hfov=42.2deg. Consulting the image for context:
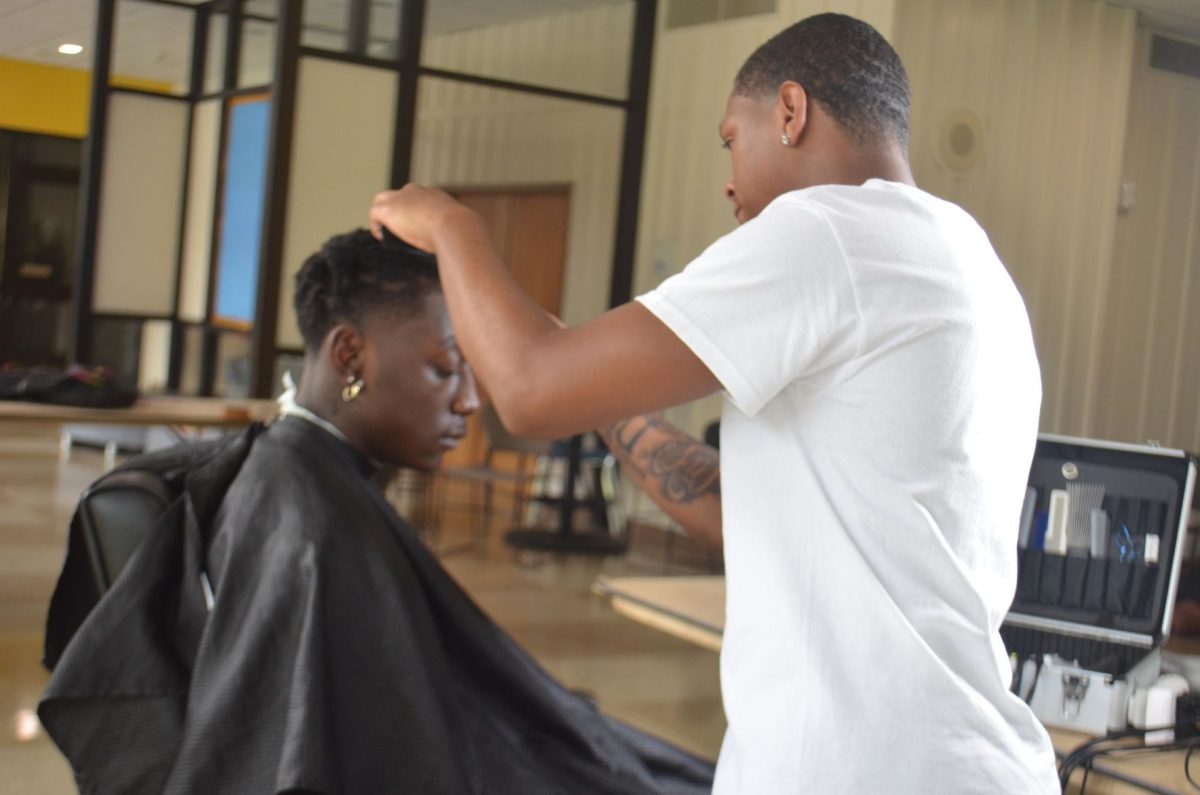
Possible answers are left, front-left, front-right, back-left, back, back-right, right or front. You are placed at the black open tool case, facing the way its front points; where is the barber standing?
front

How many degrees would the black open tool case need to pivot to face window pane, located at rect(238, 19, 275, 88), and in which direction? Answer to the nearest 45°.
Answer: approximately 135° to its right

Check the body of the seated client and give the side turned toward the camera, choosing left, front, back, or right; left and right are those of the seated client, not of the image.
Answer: right

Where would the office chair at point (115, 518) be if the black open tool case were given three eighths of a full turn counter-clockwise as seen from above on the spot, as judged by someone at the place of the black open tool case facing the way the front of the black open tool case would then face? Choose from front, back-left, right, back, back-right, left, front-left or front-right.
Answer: back

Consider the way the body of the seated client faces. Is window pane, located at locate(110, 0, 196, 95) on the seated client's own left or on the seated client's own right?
on the seated client's own left

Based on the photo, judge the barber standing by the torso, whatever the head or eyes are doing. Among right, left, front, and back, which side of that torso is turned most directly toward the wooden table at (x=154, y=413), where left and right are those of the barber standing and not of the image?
front

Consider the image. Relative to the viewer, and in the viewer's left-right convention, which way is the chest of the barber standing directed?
facing away from the viewer and to the left of the viewer

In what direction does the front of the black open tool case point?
toward the camera

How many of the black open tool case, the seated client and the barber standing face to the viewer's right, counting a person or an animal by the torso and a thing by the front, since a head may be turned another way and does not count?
1

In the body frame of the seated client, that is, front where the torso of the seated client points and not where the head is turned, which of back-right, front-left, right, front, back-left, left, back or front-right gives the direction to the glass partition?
left

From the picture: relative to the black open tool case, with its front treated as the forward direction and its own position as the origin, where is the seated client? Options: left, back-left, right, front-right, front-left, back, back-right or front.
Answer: front-right

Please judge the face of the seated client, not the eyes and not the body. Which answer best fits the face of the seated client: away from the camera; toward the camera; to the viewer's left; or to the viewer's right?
to the viewer's right
